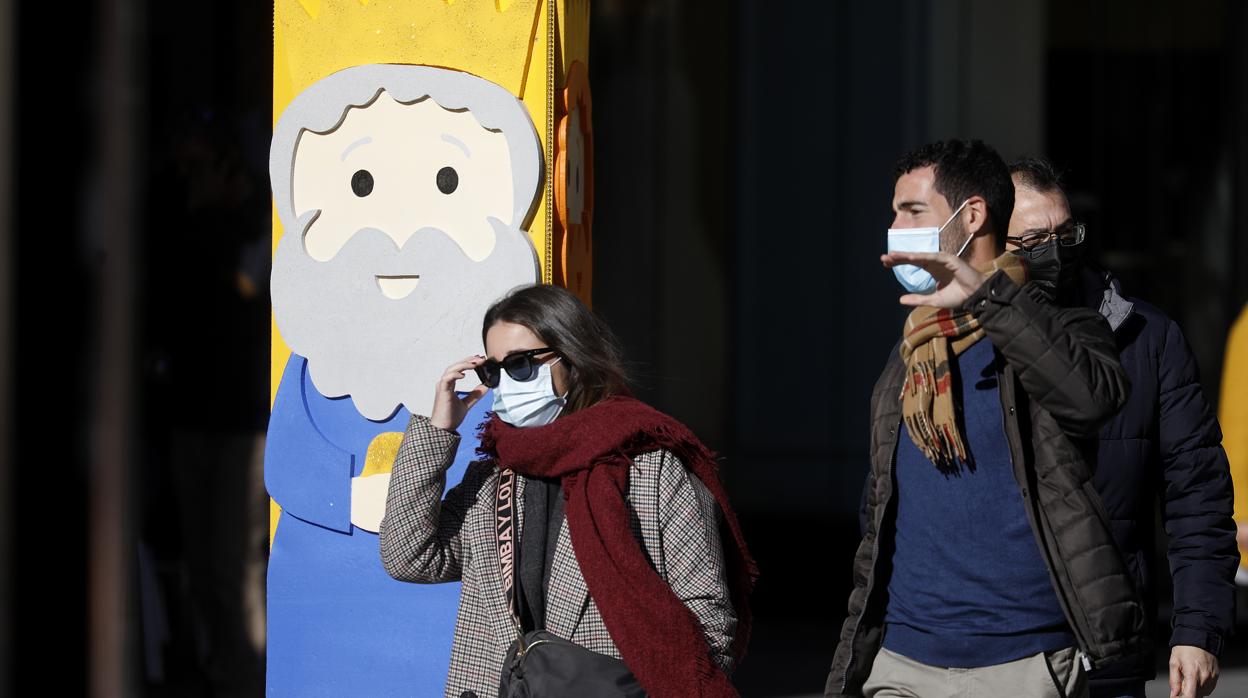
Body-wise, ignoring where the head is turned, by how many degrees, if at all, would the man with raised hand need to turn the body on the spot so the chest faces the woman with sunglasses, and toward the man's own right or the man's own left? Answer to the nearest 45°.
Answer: approximately 45° to the man's own right

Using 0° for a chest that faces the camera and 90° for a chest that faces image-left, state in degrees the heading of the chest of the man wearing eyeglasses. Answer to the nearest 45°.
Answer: approximately 45°

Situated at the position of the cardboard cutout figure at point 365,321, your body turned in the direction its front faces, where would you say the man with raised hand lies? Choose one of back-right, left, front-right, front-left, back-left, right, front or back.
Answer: front-left

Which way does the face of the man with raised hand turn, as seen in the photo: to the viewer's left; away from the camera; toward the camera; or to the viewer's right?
to the viewer's left

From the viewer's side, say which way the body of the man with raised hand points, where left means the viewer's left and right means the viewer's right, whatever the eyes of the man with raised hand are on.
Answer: facing the viewer and to the left of the viewer

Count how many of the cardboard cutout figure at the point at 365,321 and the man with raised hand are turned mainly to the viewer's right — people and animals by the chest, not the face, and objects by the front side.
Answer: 0

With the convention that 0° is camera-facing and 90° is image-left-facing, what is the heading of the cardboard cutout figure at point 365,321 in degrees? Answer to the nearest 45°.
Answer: approximately 0°

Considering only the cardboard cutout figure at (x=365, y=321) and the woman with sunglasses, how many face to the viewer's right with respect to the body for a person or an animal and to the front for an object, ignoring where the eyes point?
0

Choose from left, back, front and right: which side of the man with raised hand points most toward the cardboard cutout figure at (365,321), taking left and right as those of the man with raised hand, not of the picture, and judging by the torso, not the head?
right

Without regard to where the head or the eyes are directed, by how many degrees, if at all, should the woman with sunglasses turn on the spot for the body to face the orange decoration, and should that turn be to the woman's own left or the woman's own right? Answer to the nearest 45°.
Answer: approximately 135° to the woman's own right

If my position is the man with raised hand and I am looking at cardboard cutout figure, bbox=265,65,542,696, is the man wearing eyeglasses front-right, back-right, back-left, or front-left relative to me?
back-right
